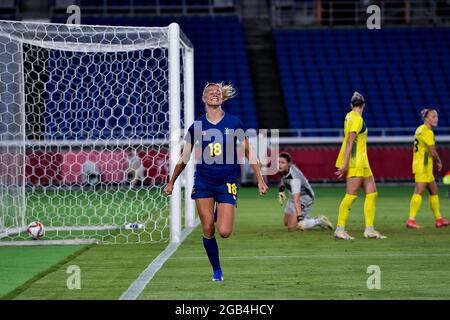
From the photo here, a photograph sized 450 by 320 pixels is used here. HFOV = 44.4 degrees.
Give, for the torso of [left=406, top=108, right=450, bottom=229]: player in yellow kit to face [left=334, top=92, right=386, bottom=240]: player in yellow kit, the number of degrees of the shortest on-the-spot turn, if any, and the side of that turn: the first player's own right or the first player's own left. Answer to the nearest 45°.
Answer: approximately 135° to the first player's own right

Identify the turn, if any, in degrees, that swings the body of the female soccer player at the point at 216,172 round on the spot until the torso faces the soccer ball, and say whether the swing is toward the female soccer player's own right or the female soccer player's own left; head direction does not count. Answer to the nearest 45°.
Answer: approximately 135° to the female soccer player's own right

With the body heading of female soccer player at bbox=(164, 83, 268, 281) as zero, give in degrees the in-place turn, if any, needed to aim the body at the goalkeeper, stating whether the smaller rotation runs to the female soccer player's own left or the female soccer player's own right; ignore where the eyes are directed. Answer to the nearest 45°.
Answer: approximately 180°
